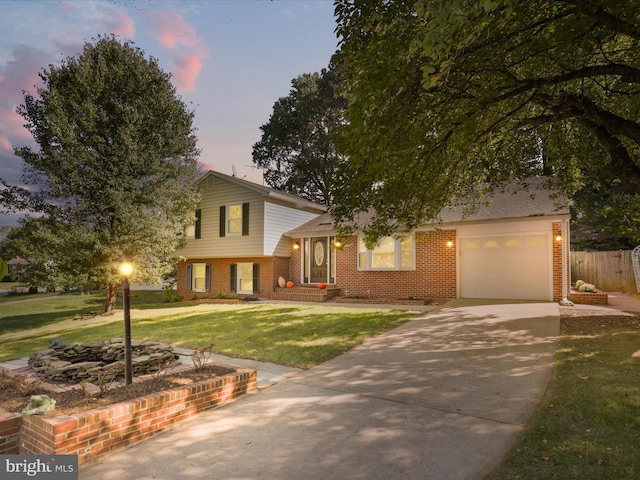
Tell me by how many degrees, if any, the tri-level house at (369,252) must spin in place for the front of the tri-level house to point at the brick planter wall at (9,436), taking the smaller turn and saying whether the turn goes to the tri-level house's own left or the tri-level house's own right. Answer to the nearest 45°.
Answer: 0° — it already faces it

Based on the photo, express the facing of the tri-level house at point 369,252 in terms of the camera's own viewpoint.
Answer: facing the viewer

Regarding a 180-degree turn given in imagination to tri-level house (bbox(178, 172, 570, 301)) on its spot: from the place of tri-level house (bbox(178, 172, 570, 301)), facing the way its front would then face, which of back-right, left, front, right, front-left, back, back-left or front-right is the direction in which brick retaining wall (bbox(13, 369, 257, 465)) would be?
back

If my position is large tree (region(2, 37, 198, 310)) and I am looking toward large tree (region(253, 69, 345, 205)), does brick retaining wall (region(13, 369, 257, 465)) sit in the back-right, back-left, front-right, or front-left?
back-right

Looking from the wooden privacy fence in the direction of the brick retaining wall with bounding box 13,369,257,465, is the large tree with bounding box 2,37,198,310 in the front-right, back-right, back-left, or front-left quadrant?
front-right

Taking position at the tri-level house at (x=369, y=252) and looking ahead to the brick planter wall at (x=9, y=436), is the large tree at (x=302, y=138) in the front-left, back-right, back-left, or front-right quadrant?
back-right

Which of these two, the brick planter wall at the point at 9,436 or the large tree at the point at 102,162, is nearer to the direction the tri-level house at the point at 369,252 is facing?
the brick planter wall

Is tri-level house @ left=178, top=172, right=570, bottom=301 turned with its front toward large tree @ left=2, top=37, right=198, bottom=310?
no

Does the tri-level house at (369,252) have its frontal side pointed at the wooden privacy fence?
no

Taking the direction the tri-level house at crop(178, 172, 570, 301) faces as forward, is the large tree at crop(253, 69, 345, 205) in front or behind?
behind
